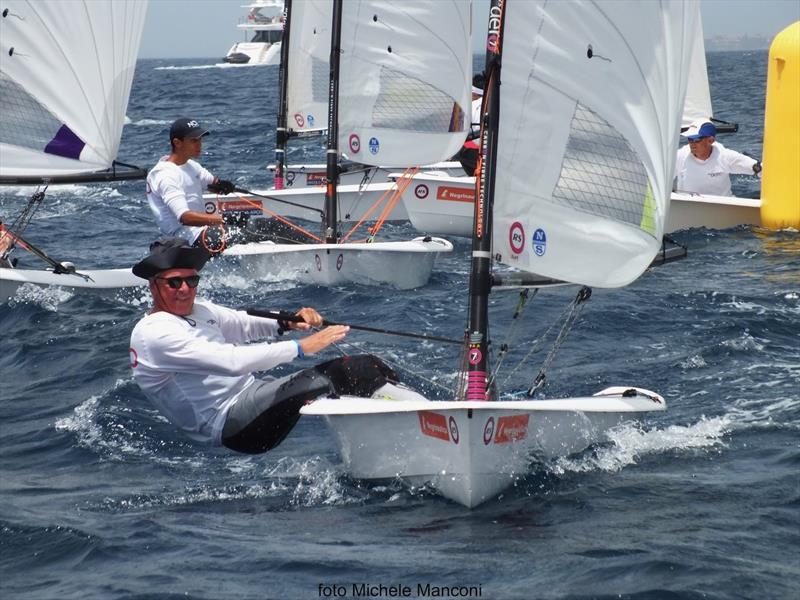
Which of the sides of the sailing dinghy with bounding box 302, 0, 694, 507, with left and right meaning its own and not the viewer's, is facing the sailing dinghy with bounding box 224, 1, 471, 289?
back

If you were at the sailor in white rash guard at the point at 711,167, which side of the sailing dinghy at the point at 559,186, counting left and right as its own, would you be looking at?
back

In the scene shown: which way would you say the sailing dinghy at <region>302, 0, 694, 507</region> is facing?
toward the camera

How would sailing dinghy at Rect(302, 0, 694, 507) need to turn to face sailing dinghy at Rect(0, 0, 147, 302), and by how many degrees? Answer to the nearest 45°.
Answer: approximately 135° to its right

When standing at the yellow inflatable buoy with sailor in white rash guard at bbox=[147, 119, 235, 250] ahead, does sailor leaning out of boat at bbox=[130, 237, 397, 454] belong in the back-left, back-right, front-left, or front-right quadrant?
front-left

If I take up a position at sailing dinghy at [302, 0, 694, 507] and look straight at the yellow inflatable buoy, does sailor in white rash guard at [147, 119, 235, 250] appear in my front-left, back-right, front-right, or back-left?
front-left

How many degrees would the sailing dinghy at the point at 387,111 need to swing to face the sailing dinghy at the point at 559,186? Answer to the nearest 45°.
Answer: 0° — it already faces it
